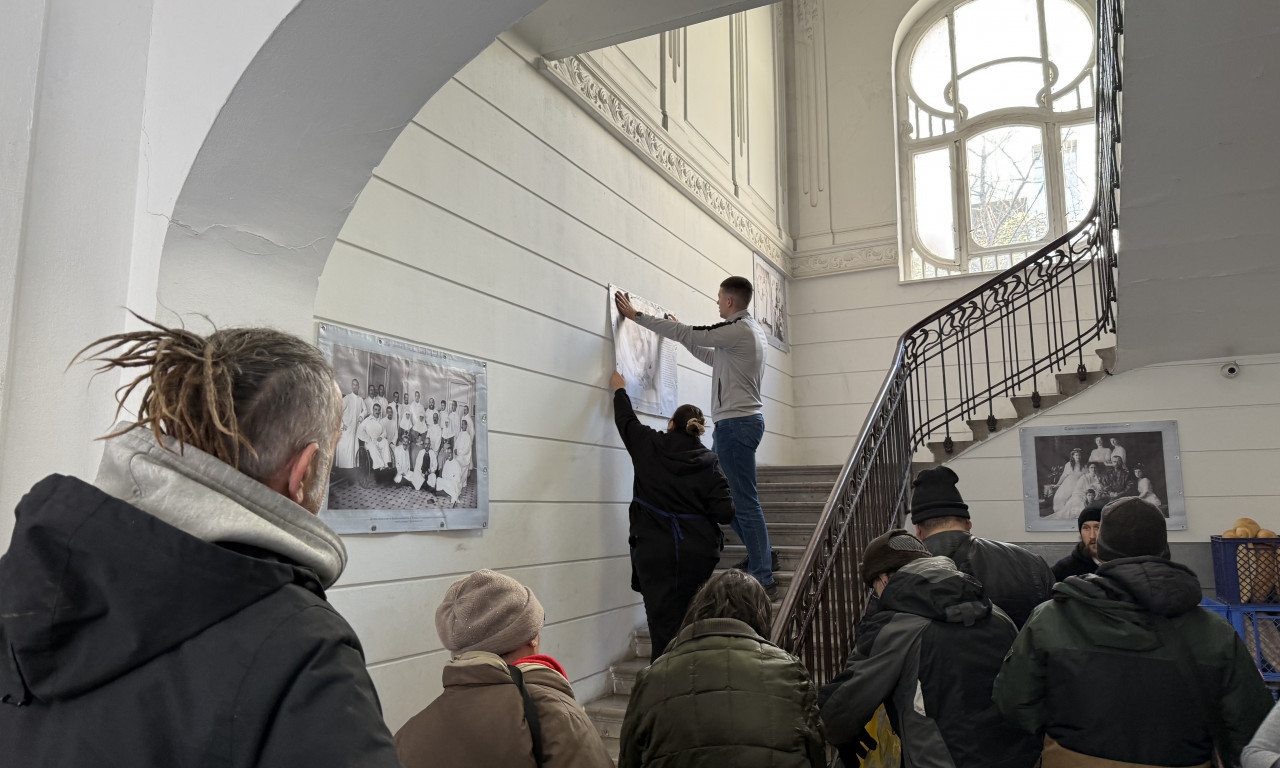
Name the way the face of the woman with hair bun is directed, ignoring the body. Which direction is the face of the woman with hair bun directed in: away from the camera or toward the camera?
away from the camera

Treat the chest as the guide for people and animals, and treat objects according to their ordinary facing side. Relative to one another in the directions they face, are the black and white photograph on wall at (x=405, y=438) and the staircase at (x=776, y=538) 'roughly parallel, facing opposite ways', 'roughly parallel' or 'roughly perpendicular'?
roughly perpendicular

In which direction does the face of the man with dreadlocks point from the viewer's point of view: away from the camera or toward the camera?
away from the camera

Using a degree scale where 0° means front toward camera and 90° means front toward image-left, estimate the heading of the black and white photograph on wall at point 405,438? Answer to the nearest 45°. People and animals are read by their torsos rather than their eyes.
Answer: approximately 315°

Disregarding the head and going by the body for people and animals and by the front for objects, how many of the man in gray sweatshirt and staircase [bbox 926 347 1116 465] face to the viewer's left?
2

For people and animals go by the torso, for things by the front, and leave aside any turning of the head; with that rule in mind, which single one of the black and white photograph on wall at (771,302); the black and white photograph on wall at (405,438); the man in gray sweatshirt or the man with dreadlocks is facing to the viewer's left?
the man in gray sweatshirt

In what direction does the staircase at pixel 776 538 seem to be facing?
toward the camera

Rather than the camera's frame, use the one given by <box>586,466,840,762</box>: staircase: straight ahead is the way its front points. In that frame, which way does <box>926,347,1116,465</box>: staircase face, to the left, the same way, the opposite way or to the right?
to the right

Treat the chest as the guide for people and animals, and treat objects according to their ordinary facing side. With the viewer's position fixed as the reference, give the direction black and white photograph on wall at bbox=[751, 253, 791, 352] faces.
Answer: facing the viewer and to the right of the viewer

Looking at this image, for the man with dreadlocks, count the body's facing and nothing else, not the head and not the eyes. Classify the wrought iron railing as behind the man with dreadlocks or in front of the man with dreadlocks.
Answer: in front

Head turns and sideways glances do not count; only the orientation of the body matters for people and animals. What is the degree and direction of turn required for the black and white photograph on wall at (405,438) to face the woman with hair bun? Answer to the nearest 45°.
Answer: approximately 45° to its left

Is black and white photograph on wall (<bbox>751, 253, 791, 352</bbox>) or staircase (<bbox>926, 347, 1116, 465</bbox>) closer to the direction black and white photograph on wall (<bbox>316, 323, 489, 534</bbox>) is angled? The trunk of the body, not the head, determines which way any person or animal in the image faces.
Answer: the staircase

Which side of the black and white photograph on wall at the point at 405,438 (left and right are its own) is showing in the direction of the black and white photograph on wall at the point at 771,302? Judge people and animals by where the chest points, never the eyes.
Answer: left

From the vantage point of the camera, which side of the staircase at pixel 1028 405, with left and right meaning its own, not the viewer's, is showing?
left

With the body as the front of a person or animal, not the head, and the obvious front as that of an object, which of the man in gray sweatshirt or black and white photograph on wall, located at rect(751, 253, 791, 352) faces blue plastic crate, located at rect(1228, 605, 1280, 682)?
the black and white photograph on wall

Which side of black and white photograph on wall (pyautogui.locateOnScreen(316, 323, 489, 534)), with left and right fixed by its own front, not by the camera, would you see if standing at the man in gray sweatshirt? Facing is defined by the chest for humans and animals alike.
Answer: left

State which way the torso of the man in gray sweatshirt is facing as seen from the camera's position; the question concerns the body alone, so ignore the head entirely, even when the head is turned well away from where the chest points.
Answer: to the viewer's left
